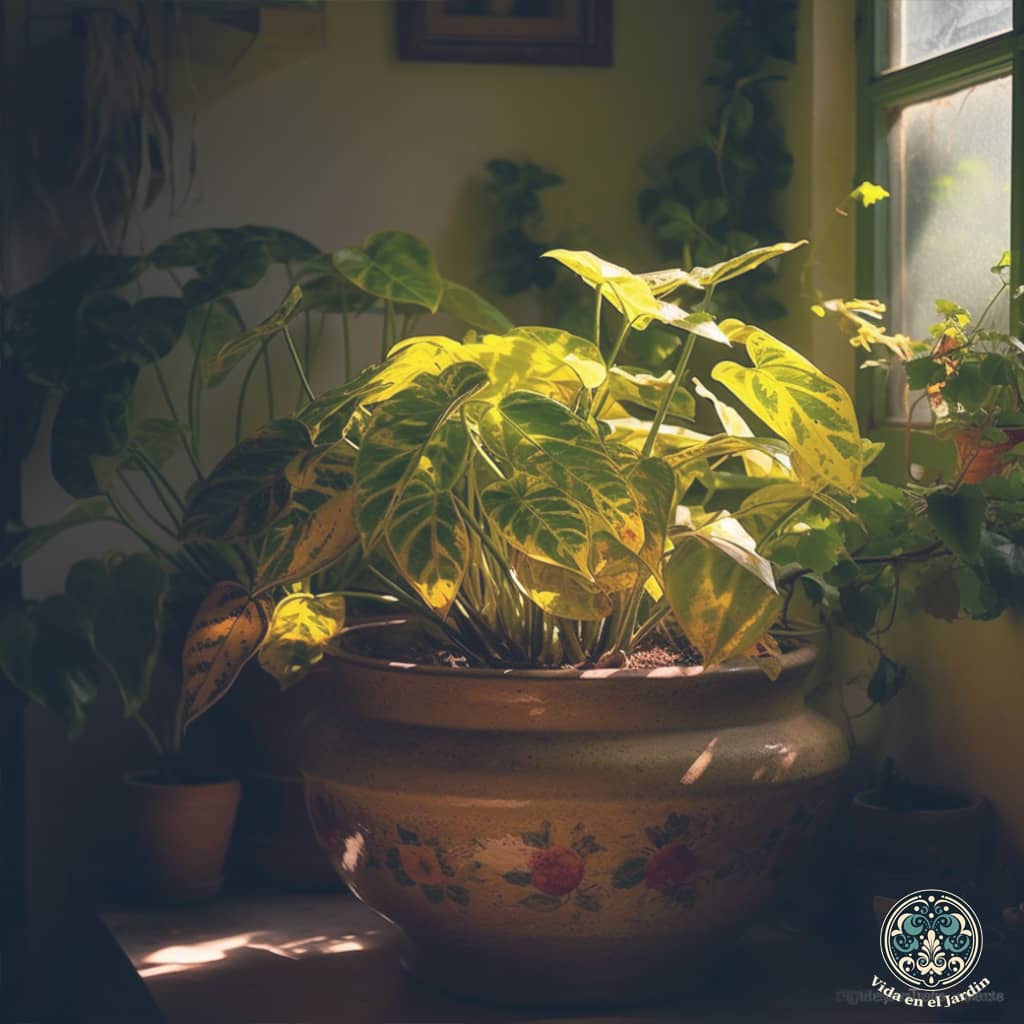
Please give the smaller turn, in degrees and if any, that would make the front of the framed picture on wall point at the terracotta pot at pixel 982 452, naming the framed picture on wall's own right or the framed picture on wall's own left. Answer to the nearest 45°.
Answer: approximately 45° to the framed picture on wall's own left

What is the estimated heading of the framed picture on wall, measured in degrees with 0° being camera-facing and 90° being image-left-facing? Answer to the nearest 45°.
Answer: approximately 0°

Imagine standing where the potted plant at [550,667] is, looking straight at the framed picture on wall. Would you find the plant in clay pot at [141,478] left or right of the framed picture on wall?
left
